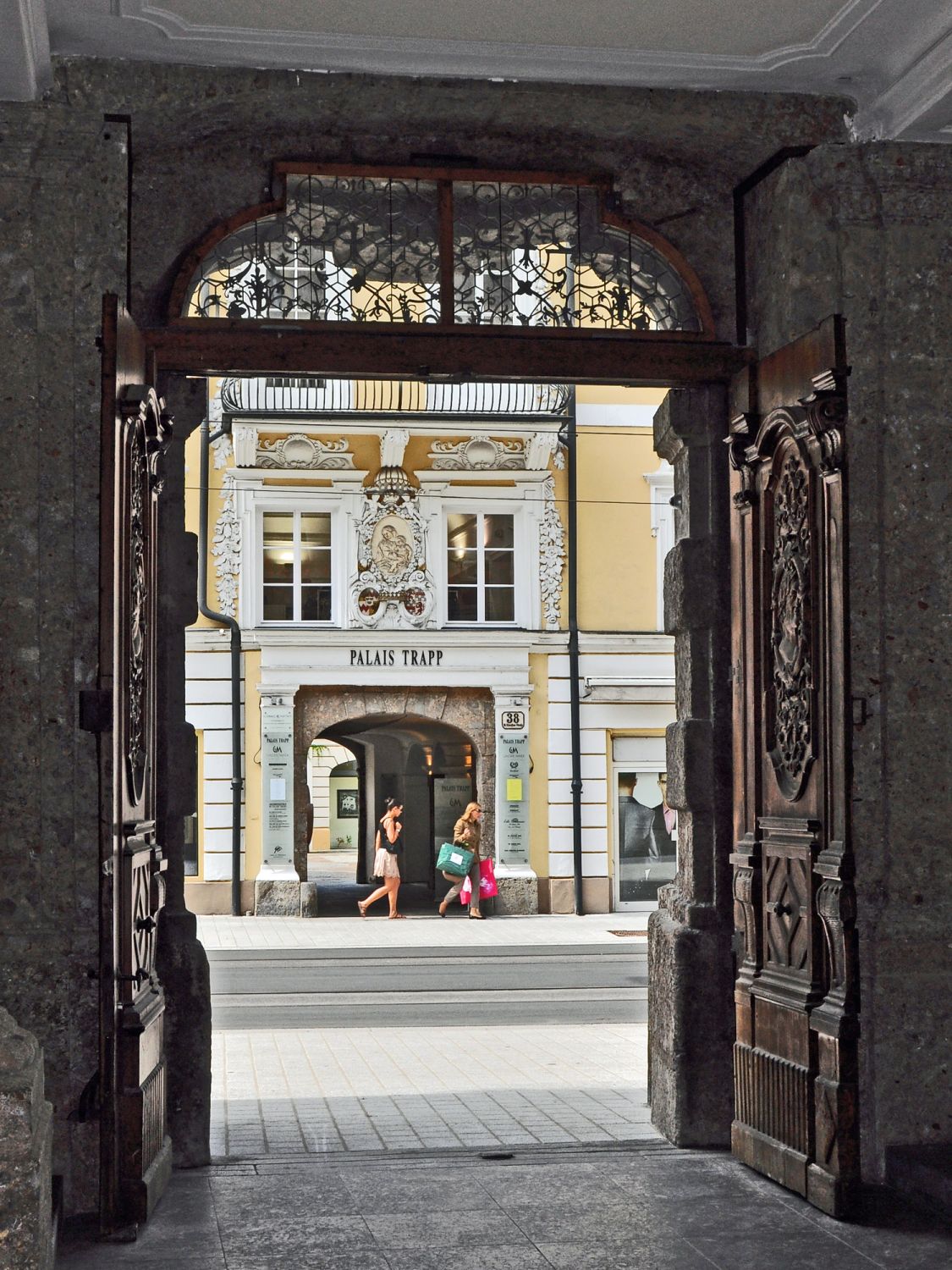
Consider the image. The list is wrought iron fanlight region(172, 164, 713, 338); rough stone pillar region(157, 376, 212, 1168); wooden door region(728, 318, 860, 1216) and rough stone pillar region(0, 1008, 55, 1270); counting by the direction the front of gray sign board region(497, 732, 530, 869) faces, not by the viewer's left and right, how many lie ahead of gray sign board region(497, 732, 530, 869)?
4

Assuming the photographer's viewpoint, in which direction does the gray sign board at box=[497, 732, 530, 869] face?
facing the viewer

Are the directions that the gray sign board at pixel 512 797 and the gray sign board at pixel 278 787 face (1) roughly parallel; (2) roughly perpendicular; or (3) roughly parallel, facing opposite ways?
roughly parallel

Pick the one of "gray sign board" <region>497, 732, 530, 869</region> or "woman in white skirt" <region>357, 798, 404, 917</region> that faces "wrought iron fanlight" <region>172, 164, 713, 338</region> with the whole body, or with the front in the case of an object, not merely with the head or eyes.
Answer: the gray sign board

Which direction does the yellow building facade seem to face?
toward the camera

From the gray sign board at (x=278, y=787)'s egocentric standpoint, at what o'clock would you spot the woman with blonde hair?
The woman with blonde hair is roughly at 9 o'clock from the gray sign board.

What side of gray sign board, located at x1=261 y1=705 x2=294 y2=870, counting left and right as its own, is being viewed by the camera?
front
